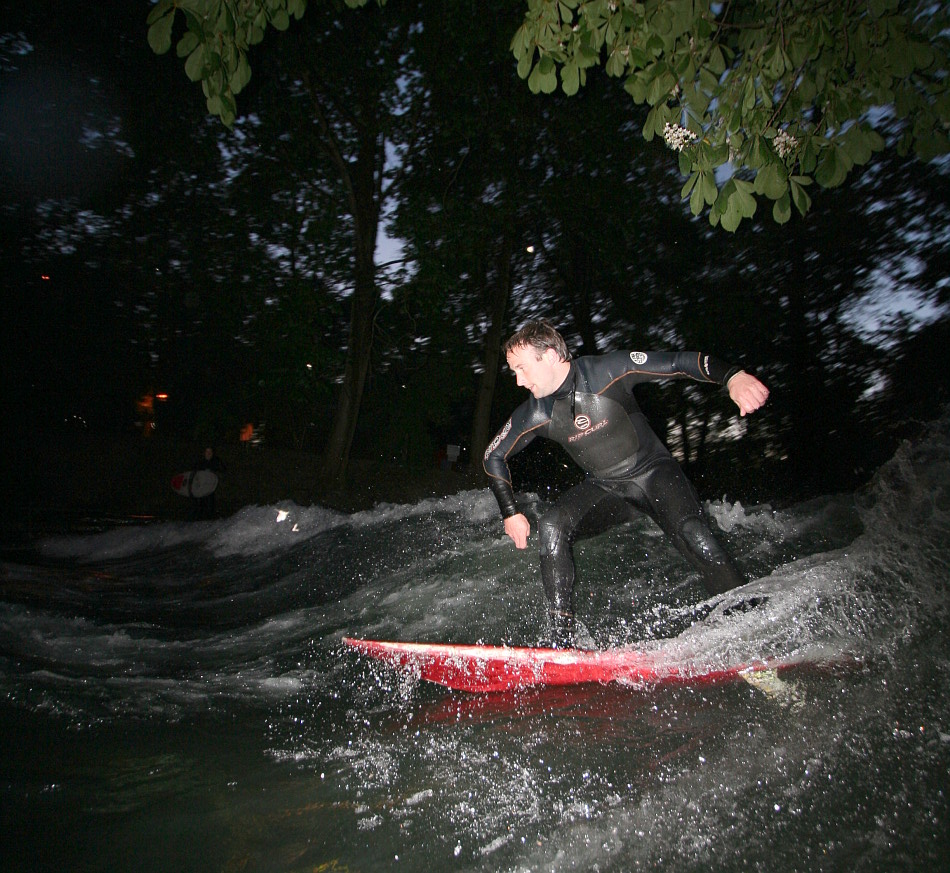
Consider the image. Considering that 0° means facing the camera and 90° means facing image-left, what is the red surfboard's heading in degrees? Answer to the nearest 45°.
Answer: approximately 90°

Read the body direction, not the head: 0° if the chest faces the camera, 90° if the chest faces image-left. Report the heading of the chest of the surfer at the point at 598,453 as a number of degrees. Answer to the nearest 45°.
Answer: approximately 0°

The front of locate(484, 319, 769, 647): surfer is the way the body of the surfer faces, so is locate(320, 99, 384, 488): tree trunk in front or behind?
behind

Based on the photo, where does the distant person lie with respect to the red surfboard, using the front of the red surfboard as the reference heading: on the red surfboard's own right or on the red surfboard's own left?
on the red surfboard's own right

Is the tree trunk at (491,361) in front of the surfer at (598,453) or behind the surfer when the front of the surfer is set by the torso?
behind

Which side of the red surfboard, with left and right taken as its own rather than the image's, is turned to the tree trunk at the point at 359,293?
right
